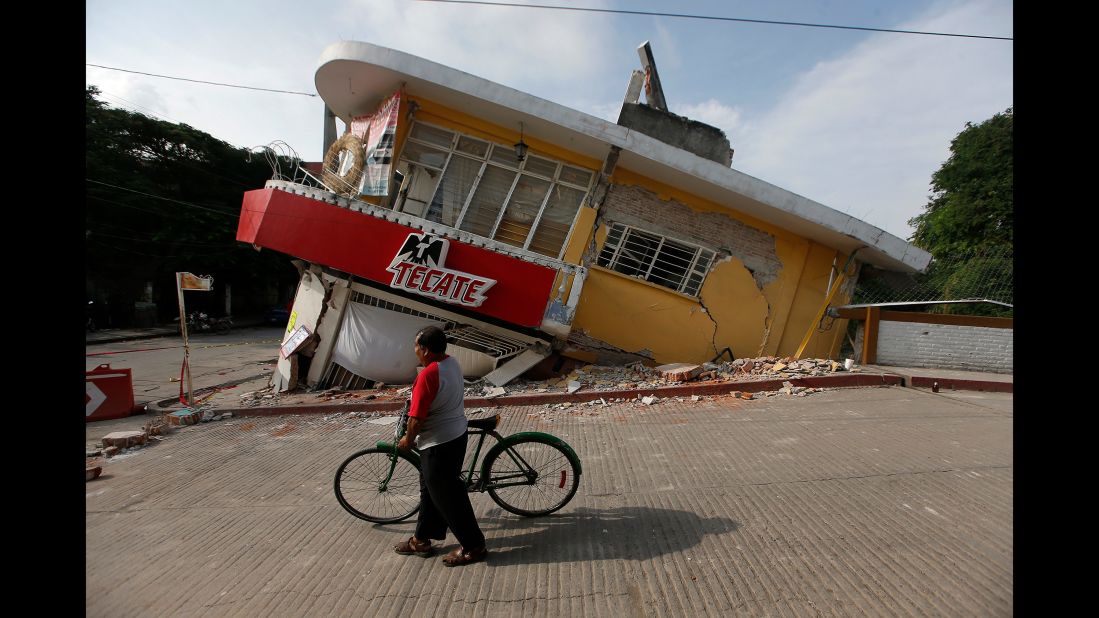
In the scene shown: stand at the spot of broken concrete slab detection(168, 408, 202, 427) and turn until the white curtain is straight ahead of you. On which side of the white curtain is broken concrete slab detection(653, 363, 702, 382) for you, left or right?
right

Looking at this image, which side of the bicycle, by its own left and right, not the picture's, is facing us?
left

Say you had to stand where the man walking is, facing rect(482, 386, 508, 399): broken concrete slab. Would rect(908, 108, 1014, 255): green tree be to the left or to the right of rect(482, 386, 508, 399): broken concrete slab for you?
right

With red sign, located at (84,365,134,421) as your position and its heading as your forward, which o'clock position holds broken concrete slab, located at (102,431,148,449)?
The broken concrete slab is roughly at 12 o'clock from the red sign.

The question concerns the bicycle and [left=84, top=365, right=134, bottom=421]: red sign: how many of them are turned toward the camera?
1

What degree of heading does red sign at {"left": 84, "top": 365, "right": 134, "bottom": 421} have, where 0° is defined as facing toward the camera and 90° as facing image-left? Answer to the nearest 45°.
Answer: approximately 0°

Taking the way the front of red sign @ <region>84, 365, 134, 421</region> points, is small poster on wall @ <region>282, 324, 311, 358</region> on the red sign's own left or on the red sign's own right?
on the red sign's own left
